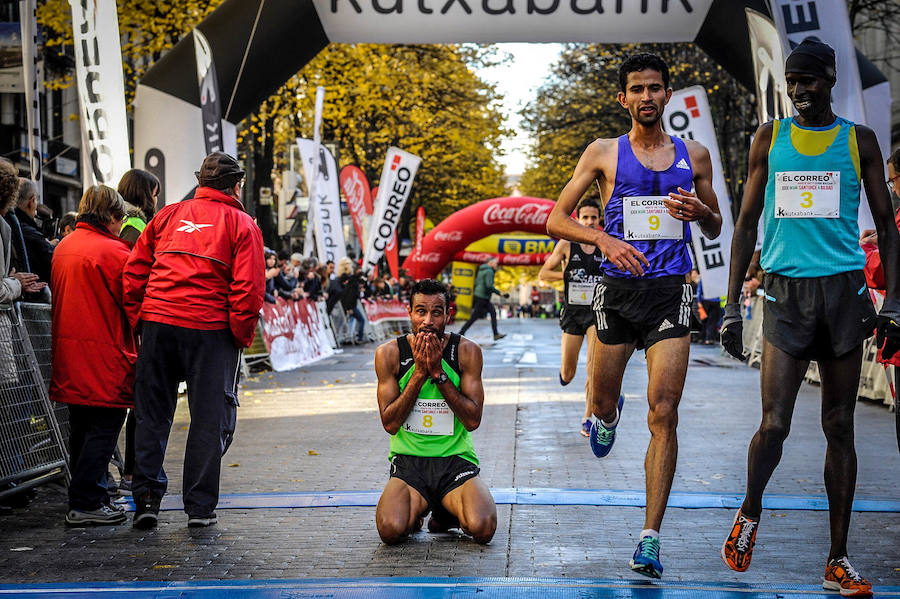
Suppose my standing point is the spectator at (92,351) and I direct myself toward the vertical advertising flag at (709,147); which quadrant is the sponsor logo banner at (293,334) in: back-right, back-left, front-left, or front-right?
front-left

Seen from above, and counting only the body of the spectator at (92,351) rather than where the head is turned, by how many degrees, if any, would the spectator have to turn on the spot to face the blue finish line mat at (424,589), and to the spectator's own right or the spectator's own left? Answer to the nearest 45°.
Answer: approximately 90° to the spectator's own right

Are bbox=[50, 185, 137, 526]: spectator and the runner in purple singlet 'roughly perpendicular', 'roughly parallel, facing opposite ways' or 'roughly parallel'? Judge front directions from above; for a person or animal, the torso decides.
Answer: roughly parallel, facing opposite ways

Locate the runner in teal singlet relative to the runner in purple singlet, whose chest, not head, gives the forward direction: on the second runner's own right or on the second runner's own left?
on the second runner's own left

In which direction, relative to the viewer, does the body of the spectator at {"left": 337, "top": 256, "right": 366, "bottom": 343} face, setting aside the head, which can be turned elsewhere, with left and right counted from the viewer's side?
facing to the right of the viewer

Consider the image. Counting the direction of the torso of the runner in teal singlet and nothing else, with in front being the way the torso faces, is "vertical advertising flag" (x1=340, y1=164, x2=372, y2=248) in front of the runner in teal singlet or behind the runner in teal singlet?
behind

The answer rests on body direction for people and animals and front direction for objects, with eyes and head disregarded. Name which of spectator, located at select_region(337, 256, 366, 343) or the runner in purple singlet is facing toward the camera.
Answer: the runner in purple singlet

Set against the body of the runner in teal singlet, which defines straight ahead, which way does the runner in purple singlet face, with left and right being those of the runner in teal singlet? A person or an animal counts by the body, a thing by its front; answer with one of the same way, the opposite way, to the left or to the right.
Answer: the same way

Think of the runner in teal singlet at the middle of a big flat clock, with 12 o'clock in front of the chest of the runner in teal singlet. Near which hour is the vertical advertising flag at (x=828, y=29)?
The vertical advertising flag is roughly at 6 o'clock from the runner in teal singlet.

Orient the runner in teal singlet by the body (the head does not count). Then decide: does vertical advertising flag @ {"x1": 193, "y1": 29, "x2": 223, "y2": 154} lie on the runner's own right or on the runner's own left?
on the runner's own right

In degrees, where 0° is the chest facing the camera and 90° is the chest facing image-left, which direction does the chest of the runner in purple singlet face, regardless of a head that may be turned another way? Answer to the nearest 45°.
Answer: approximately 0°

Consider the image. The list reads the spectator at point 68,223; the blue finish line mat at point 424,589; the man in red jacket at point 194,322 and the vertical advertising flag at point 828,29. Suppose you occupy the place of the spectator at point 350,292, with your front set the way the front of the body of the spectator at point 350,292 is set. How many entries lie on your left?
0

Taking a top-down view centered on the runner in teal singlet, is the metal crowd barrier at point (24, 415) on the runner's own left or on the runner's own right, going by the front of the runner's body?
on the runner's own right

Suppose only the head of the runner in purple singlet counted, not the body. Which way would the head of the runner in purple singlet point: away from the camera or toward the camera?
toward the camera

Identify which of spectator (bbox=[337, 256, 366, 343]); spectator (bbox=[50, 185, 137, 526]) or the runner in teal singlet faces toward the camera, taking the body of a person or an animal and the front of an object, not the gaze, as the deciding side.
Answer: the runner in teal singlet

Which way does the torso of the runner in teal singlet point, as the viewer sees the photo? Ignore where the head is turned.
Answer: toward the camera
